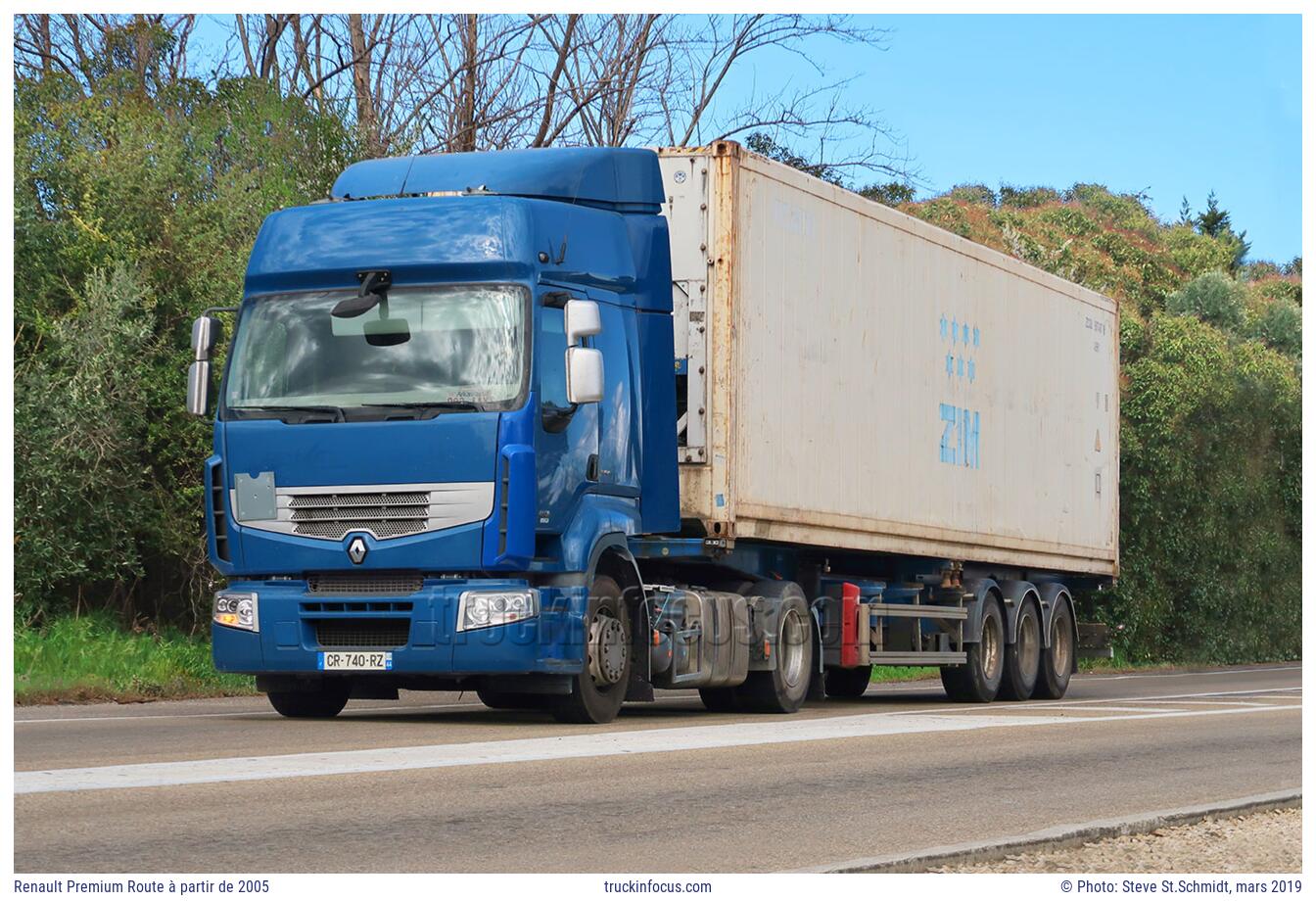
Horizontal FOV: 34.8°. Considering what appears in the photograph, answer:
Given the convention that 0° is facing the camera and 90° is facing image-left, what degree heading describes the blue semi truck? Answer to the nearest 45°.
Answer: approximately 45°

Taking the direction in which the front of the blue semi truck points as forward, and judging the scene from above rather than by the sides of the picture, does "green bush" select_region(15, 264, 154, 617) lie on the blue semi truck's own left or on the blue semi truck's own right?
on the blue semi truck's own right

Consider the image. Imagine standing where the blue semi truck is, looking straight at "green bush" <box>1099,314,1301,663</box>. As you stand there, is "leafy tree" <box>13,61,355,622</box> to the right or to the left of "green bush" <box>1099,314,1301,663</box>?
left

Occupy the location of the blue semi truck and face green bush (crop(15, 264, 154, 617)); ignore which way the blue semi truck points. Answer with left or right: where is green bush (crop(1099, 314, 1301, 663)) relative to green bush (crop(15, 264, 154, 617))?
right

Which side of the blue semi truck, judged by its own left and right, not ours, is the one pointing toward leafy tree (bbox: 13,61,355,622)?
right

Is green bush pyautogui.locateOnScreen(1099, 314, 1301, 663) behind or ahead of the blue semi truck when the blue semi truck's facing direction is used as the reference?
behind
